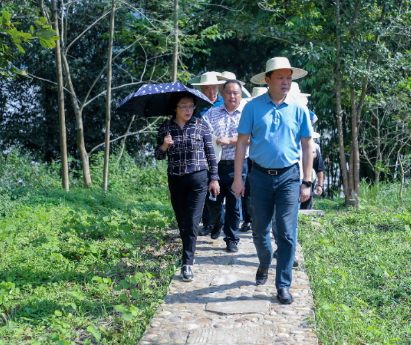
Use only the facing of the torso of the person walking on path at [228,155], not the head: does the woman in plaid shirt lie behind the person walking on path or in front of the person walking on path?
in front

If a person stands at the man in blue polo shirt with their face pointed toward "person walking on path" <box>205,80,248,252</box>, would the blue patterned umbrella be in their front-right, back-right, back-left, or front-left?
front-left

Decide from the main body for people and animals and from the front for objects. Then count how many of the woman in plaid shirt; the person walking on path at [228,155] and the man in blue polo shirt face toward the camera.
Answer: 3

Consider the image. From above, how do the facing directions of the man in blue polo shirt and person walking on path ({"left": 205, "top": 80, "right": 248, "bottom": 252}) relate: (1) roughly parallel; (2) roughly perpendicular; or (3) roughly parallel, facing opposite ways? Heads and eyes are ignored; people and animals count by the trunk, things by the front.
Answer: roughly parallel

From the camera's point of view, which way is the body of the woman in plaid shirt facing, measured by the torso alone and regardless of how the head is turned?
toward the camera

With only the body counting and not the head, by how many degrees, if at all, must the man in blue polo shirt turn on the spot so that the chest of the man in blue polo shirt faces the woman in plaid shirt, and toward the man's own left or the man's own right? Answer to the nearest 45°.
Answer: approximately 135° to the man's own right

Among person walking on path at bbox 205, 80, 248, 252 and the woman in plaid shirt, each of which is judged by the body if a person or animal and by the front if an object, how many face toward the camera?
2

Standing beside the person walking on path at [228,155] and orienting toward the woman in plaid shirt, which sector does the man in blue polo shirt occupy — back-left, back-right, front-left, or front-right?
front-left

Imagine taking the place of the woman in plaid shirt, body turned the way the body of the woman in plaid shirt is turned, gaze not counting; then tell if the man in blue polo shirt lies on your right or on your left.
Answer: on your left

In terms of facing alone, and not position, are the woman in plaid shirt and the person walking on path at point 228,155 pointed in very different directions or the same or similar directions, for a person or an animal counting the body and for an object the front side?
same or similar directions

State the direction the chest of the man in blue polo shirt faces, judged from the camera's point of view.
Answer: toward the camera

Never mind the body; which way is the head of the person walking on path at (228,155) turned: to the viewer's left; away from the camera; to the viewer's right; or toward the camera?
toward the camera

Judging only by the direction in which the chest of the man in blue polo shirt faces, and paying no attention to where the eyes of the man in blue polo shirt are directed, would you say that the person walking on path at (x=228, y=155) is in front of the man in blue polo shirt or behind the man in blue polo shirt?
behind

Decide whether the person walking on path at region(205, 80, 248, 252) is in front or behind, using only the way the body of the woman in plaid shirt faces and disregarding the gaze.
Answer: behind

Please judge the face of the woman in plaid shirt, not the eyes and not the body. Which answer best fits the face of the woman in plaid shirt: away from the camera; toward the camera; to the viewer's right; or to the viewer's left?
toward the camera

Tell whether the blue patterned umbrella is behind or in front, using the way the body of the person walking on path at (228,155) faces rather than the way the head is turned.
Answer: in front

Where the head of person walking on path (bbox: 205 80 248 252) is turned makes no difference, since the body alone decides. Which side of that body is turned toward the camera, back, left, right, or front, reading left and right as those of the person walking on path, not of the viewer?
front

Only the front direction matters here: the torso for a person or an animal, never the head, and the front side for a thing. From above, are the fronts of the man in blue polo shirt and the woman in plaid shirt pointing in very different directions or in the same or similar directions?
same or similar directions
